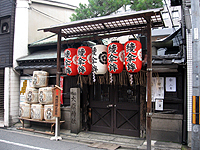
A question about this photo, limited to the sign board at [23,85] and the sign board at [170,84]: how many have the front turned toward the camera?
2

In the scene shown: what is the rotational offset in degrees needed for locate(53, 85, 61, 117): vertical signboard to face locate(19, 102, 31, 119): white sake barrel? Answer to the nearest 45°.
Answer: approximately 135° to its right

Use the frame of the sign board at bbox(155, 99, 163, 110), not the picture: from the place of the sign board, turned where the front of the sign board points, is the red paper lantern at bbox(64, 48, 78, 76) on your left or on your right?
on your right
